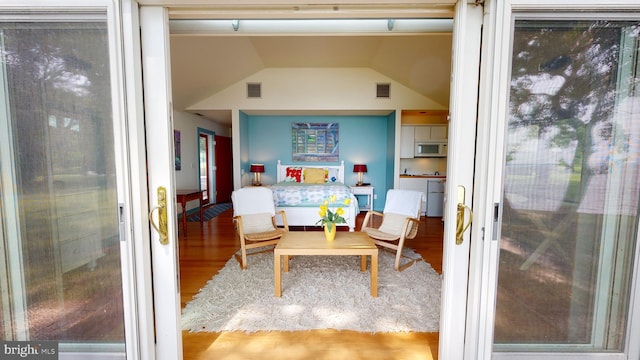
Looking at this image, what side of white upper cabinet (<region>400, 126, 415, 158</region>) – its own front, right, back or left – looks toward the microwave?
left

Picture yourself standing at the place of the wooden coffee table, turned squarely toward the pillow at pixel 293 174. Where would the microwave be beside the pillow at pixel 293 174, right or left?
right

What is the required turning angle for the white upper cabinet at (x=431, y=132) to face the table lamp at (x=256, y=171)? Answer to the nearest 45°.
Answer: approximately 90° to its right

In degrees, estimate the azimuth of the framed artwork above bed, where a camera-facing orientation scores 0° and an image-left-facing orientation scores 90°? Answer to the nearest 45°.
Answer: approximately 0°

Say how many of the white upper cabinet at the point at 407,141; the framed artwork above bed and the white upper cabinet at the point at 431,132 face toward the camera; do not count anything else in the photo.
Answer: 3

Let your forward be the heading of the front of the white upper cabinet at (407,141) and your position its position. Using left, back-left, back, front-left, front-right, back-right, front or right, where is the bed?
front-right

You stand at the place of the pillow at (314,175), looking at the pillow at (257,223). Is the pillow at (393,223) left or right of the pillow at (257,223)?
left

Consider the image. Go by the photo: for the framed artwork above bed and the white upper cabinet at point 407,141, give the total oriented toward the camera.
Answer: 2

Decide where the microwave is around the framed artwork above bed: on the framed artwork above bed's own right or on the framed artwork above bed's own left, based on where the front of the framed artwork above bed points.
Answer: on the framed artwork above bed's own left
